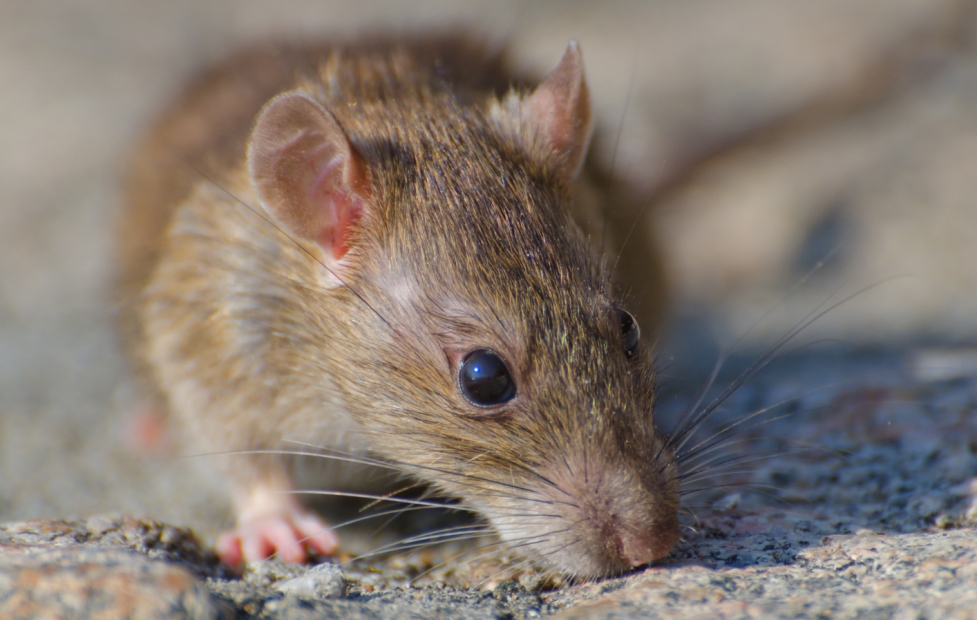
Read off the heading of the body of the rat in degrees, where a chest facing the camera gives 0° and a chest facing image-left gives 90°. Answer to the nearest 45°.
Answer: approximately 315°
